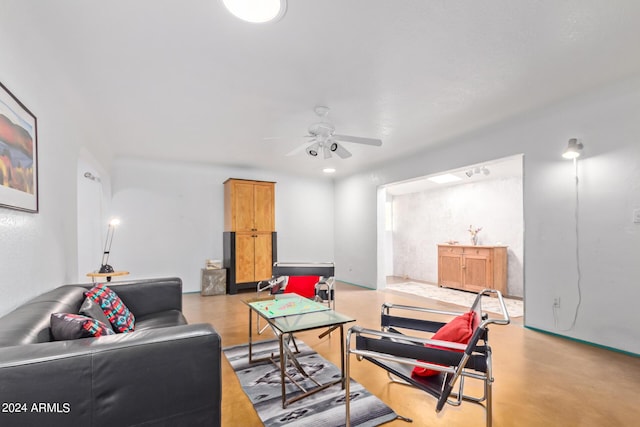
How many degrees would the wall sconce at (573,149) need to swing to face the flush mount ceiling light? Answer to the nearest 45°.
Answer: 0° — it already faces it

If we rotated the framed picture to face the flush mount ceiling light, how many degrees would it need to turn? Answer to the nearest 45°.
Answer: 0° — it already faces it

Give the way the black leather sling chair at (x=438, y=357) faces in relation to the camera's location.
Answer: facing to the left of the viewer

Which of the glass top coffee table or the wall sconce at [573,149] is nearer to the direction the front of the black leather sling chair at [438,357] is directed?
the glass top coffee table

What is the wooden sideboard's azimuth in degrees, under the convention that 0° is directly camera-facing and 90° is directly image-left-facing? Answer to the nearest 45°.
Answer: approximately 45°

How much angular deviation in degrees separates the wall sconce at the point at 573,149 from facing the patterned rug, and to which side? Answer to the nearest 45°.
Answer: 0° — it already faces it

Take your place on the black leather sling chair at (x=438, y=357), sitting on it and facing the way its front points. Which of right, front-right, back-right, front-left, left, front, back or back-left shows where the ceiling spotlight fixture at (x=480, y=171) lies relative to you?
right

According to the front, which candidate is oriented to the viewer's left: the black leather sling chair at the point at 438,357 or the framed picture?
the black leather sling chair

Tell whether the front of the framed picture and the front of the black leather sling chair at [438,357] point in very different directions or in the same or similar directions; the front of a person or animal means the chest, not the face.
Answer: very different directions

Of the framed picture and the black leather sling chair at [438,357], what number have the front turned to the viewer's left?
1

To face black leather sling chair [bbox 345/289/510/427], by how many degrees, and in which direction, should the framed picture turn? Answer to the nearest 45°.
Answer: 0° — it already faces it

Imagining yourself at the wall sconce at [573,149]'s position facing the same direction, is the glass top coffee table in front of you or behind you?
in front
